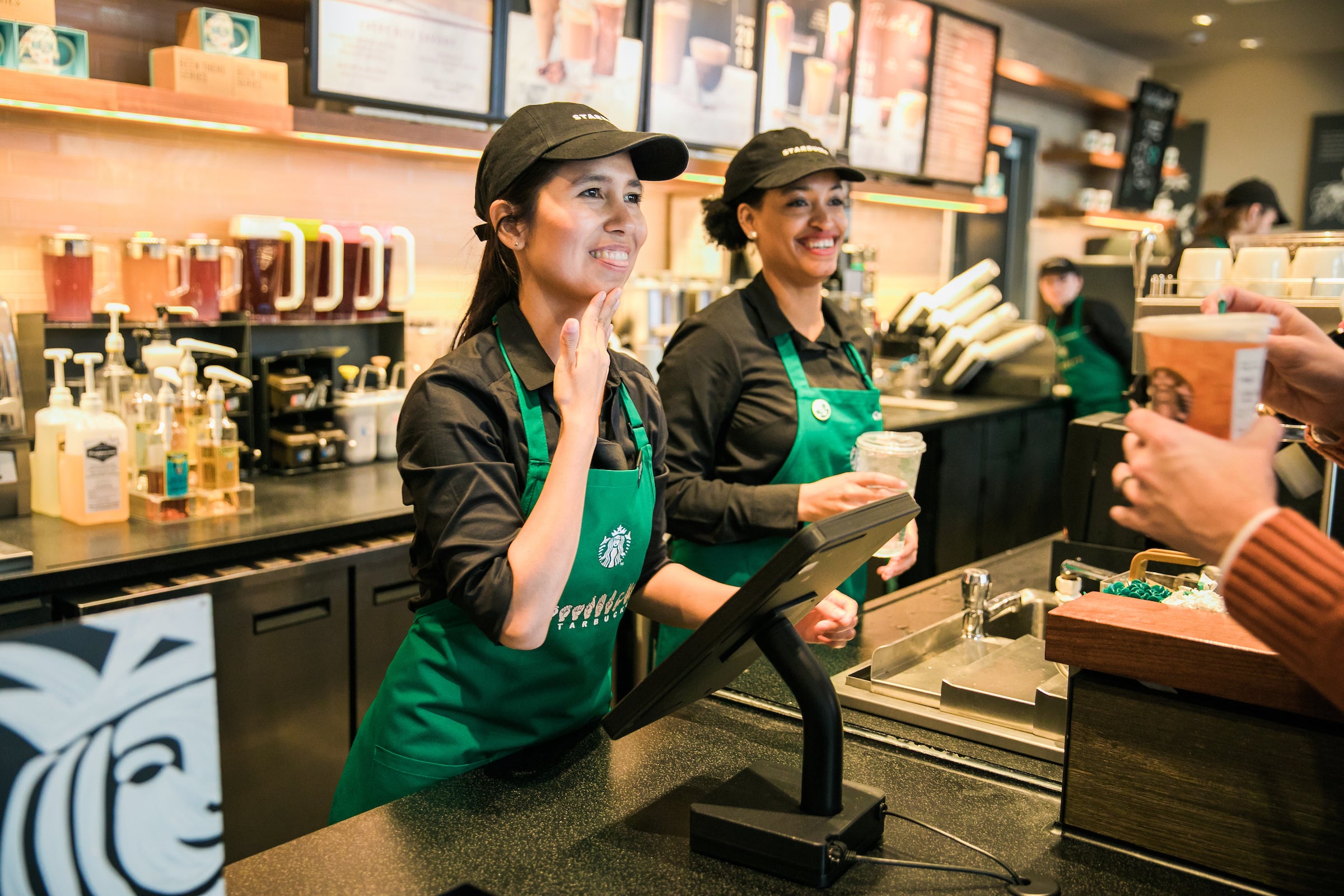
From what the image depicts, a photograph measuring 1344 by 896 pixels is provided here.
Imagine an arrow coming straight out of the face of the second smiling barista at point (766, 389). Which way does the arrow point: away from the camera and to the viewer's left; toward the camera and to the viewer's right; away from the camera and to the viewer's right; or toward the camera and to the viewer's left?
toward the camera and to the viewer's right

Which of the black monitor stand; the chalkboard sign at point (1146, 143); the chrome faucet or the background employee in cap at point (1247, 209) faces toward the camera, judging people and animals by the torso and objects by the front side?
the chalkboard sign

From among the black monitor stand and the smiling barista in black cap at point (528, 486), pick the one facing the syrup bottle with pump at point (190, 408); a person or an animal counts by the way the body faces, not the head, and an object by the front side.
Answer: the black monitor stand

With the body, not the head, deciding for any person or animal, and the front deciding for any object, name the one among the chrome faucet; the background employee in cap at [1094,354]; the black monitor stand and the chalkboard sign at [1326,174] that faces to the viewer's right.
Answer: the chrome faucet

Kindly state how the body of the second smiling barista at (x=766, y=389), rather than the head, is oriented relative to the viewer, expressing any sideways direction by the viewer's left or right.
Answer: facing the viewer and to the right of the viewer

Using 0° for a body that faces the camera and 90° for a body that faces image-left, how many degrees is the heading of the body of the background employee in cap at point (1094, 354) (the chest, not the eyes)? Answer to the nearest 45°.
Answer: approximately 45°

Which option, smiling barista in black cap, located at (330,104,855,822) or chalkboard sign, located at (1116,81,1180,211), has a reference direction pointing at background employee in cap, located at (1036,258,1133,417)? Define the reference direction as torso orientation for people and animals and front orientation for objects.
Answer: the chalkboard sign

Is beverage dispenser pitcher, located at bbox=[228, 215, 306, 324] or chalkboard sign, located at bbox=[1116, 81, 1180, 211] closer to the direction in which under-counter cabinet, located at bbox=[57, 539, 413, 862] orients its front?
the chalkboard sign

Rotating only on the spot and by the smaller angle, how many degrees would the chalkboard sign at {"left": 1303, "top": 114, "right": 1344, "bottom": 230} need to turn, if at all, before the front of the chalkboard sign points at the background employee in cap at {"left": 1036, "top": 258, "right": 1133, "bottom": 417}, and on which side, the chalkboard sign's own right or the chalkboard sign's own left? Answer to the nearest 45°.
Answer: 0° — it already faces them

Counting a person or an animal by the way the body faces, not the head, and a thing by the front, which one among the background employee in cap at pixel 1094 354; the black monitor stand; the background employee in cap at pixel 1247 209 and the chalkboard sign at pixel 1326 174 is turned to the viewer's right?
the background employee in cap at pixel 1247 209

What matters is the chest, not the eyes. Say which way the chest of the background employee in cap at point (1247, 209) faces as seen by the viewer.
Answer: to the viewer's right
